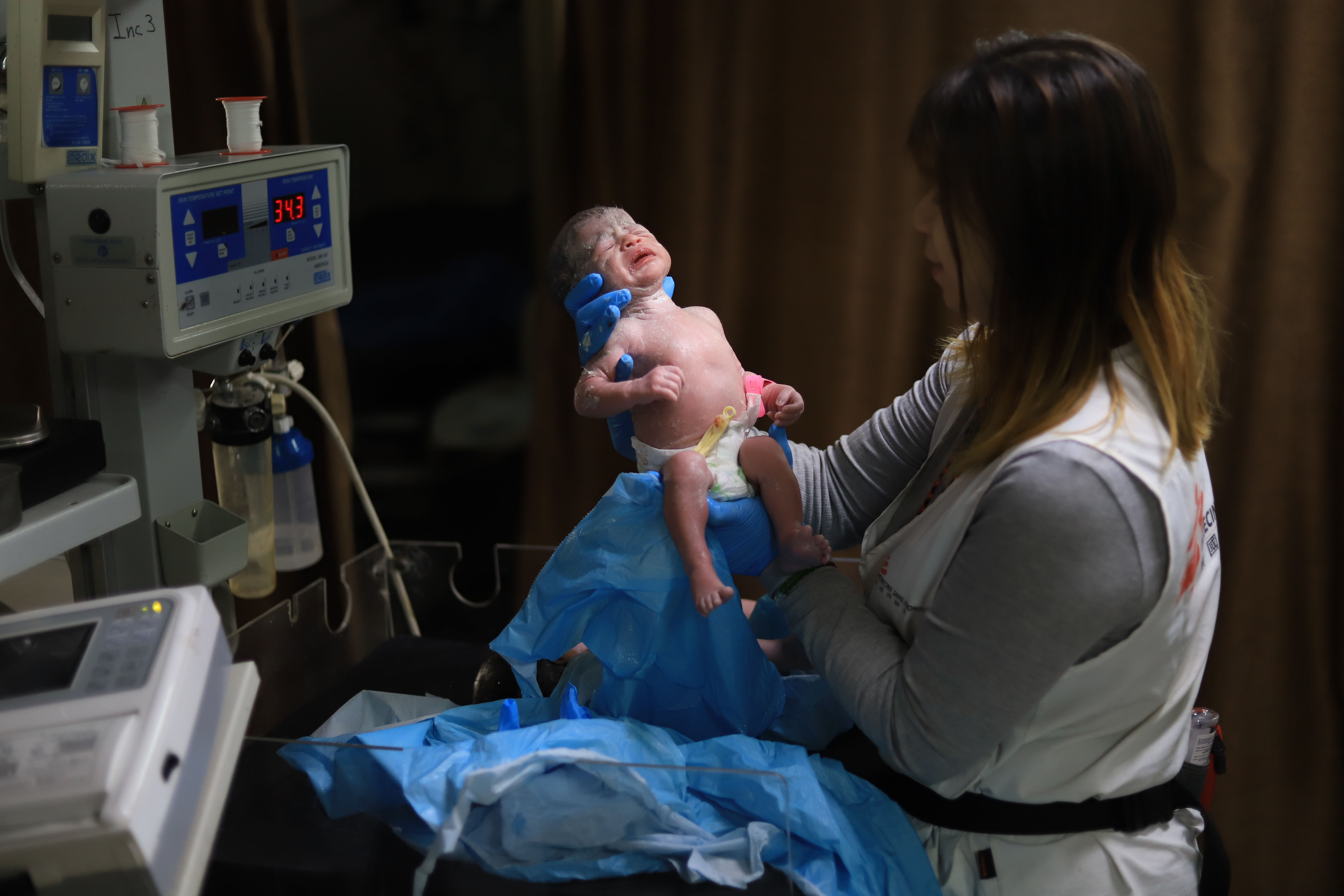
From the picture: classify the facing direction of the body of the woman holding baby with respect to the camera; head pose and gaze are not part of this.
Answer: to the viewer's left

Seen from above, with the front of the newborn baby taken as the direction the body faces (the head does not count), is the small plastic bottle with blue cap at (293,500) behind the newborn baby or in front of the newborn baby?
behind

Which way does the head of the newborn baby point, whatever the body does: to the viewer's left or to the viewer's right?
to the viewer's right

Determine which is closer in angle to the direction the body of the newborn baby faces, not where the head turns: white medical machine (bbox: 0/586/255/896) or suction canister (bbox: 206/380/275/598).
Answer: the white medical machine

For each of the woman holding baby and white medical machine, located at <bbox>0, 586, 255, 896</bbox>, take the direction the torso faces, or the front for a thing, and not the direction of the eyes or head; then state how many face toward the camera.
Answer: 1

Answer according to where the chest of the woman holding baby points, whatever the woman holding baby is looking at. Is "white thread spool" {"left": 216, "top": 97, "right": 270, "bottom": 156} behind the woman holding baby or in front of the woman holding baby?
in front

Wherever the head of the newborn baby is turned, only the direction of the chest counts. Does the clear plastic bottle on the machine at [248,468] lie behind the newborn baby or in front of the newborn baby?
behind

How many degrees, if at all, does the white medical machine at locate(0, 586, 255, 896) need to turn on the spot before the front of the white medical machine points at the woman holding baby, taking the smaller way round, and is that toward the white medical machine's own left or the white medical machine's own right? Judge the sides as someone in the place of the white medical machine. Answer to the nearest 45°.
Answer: approximately 90° to the white medical machine's own left
